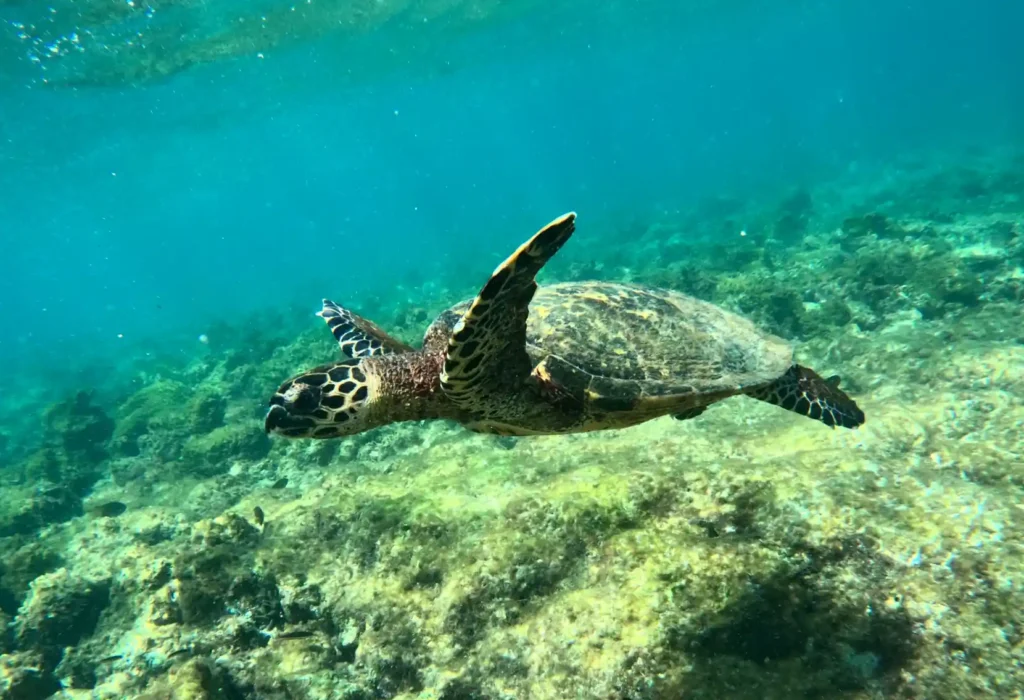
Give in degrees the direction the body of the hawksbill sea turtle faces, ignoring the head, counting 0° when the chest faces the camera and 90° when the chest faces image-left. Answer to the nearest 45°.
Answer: approximately 90°

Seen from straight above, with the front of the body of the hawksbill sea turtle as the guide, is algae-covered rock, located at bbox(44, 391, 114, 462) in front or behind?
in front

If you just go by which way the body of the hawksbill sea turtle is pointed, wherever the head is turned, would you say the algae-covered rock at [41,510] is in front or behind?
in front
